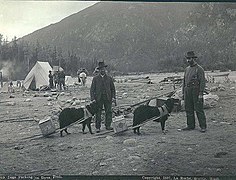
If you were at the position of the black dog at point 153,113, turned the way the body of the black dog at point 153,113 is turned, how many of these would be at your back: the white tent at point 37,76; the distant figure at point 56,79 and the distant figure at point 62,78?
3

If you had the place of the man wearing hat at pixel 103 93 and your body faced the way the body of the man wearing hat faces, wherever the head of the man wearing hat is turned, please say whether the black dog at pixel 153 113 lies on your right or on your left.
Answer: on your left

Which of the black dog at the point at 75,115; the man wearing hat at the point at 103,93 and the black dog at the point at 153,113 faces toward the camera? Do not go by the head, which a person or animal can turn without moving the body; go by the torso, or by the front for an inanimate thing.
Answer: the man wearing hat

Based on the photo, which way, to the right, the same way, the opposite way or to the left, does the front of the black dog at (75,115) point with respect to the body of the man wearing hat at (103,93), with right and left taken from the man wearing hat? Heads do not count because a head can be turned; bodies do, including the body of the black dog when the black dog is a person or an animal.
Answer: to the left

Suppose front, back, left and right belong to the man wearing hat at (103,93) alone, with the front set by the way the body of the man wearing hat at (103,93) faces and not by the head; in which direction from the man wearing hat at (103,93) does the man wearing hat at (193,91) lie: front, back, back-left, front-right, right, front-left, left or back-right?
left

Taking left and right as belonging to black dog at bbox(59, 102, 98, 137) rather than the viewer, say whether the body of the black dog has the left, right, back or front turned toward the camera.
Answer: right

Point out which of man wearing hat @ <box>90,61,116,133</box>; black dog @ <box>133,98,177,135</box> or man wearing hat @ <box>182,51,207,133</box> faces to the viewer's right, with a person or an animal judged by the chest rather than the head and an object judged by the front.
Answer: the black dog

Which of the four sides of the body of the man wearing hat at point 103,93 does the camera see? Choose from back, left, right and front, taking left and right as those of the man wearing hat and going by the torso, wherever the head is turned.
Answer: front

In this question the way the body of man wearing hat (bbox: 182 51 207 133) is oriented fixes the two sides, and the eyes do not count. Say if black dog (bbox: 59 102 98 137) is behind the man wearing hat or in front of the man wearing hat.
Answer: in front

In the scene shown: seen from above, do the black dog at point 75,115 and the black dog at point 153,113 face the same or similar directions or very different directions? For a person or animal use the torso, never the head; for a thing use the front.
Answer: same or similar directions

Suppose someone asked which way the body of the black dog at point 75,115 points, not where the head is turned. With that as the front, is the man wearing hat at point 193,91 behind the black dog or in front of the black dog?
in front

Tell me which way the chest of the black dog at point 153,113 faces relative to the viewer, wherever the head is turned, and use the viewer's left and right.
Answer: facing to the right of the viewer

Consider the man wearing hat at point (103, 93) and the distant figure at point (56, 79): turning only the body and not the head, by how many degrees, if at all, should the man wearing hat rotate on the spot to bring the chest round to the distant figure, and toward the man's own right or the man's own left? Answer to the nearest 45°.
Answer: approximately 135° to the man's own right

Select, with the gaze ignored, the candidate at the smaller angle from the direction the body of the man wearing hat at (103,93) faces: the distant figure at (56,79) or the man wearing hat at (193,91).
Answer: the man wearing hat
